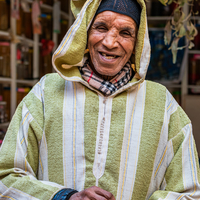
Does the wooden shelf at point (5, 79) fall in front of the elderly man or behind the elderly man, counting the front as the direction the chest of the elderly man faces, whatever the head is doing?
behind

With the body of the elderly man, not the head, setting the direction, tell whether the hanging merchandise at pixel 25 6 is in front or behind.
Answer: behind

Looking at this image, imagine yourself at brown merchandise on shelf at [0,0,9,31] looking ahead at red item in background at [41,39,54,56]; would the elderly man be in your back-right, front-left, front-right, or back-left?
back-right

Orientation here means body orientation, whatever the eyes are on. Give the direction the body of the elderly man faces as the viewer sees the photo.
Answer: toward the camera

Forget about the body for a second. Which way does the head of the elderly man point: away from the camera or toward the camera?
toward the camera

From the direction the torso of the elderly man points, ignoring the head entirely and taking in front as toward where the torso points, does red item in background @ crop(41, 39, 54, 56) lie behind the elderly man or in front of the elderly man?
behind

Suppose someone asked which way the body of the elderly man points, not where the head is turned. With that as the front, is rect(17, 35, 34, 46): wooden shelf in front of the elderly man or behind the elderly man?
behind

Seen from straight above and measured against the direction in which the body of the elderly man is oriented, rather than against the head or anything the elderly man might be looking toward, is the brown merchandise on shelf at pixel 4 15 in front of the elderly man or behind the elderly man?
behind
